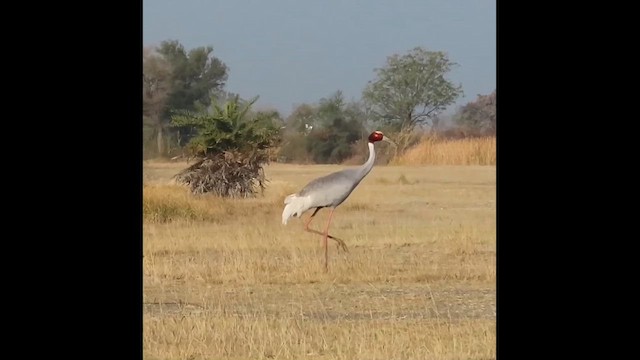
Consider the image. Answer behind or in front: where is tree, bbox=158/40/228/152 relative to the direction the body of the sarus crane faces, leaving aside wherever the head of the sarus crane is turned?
behind

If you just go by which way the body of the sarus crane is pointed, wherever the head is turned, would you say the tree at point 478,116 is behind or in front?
in front

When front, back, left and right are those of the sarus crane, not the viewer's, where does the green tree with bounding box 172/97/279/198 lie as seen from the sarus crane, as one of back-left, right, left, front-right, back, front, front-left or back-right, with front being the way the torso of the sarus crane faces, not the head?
back-left

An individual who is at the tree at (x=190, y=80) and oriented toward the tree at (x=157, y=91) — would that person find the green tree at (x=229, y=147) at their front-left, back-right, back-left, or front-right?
back-left

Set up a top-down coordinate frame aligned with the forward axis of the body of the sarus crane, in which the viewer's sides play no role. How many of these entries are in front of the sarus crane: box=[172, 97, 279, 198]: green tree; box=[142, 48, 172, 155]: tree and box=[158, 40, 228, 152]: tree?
0

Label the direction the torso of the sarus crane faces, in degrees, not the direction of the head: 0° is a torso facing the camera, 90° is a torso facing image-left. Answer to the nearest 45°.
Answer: approximately 270°
